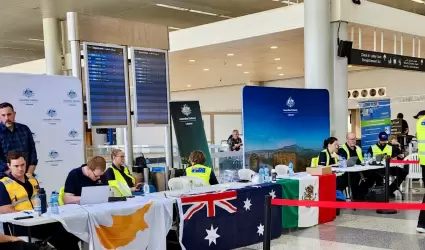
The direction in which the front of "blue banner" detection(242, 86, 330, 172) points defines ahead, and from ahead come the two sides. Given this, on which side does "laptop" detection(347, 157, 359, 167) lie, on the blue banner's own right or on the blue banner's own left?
on the blue banner's own left

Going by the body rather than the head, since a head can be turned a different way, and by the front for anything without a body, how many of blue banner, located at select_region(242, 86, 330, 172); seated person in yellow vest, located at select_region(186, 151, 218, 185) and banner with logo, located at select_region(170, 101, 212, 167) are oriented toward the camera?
2

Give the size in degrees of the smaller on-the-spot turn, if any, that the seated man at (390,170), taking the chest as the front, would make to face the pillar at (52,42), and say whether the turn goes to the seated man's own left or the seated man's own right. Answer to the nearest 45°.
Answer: approximately 90° to the seated man's own right

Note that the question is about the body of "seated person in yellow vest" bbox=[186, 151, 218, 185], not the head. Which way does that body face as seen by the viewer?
away from the camera

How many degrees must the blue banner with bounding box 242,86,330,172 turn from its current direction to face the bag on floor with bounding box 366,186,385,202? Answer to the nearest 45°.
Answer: approximately 90° to its left

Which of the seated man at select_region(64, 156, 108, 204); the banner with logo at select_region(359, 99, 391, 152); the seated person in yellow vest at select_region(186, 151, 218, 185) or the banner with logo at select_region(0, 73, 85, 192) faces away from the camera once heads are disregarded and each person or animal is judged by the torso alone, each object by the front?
the seated person in yellow vest at select_region(186, 151, 218, 185)

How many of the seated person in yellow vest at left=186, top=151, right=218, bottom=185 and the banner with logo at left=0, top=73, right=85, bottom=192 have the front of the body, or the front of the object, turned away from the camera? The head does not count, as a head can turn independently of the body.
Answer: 1

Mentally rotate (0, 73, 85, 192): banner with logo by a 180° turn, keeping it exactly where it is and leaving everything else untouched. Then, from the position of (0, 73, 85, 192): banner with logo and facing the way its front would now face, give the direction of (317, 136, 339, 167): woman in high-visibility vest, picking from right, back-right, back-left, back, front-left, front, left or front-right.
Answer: right

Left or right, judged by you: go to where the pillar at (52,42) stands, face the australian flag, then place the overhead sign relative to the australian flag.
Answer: left

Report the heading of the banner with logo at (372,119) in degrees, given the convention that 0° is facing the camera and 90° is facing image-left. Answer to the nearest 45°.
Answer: approximately 0°

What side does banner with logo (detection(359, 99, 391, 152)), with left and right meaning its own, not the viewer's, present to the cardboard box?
front

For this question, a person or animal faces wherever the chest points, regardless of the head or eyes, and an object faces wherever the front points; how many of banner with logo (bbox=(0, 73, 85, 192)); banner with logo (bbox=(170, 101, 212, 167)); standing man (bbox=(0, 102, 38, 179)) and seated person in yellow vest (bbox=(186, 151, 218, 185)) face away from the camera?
1

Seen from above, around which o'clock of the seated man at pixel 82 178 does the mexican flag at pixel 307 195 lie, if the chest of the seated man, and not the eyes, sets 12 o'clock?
The mexican flag is roughly at 10 o'clock from the seated man.

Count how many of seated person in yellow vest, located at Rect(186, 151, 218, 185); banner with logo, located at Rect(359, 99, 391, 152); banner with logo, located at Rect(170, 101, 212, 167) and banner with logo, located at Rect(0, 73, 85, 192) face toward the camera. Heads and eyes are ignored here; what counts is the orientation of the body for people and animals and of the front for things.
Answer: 3
